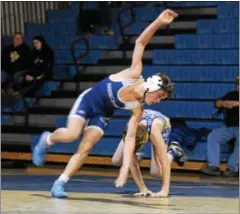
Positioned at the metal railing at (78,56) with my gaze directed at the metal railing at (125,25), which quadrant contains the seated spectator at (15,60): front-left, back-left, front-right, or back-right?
back-left

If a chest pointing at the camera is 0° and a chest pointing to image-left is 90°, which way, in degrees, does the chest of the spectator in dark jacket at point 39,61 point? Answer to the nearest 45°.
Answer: approximately 45°

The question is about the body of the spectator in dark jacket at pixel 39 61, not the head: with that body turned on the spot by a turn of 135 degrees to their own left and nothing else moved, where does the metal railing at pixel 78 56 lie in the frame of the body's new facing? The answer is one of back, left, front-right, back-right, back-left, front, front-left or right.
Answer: front

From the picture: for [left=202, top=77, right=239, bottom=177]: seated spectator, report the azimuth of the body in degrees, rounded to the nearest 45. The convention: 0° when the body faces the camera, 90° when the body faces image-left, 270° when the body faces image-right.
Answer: approximately 45°

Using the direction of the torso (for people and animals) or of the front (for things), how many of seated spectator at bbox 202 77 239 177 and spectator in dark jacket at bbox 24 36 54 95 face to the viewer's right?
0

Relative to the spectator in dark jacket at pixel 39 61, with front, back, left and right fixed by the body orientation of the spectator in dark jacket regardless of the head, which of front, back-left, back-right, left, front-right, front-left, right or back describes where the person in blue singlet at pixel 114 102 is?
front-left
